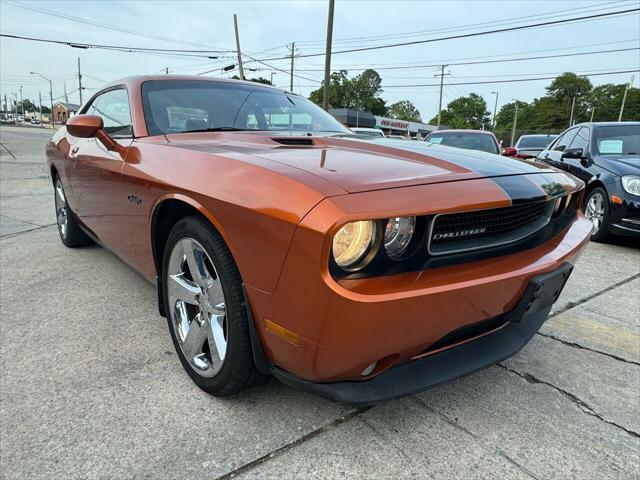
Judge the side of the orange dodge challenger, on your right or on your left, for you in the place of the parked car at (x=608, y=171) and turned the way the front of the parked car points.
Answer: on your right

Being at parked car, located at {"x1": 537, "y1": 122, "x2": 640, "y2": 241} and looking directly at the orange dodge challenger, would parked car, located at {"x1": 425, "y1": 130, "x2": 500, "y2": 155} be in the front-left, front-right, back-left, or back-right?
back-right

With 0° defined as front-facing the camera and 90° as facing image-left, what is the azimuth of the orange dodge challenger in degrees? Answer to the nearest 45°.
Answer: approximately 315°

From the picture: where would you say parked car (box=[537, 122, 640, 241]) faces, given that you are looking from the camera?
facing the viewer and to the right of the viewer

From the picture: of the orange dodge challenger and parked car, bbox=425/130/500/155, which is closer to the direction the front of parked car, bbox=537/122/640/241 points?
the orange dodge challenger

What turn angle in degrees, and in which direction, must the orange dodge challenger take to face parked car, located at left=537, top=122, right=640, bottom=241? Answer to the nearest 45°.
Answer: approximately 90° to its left

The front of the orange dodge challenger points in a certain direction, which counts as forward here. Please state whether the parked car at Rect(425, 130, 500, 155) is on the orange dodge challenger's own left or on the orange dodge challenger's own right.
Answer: on the orange dodge challenger's own left

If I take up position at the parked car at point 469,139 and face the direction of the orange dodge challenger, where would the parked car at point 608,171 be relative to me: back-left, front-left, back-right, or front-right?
front-left

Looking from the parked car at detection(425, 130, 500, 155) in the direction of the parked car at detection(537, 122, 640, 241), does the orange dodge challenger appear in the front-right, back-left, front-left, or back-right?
front-right

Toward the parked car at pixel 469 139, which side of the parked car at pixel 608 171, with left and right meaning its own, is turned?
back

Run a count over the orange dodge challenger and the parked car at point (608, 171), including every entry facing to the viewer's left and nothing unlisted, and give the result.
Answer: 0
